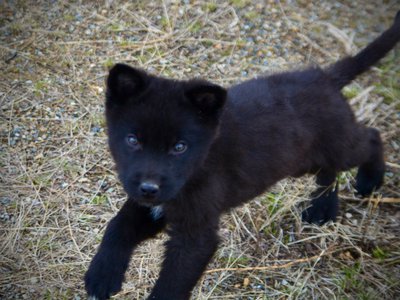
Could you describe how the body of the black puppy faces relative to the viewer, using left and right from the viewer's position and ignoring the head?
facing the viewer and to the left of the viewer
